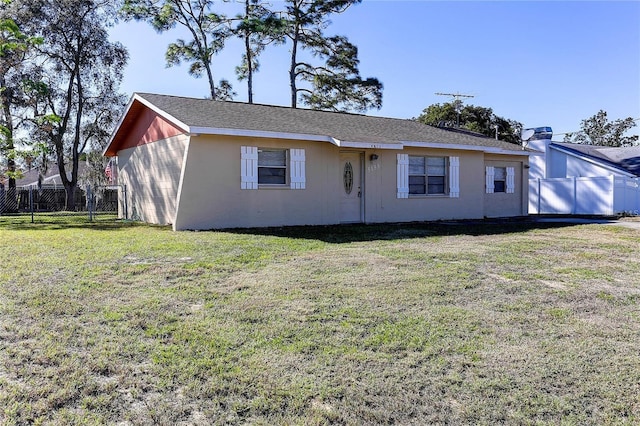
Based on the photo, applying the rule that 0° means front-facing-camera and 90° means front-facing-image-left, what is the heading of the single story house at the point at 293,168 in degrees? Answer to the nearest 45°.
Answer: approximately 315°

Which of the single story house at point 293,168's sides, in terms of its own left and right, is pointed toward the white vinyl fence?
left

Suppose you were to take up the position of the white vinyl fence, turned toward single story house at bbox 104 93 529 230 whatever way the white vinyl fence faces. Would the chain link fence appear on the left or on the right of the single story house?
right

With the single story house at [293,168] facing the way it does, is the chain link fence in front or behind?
behind
